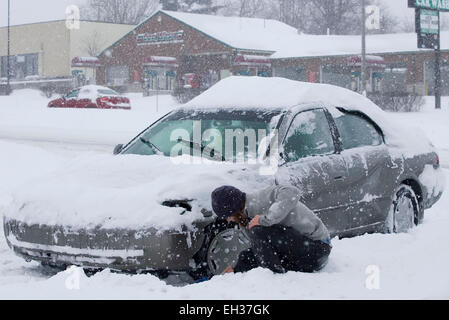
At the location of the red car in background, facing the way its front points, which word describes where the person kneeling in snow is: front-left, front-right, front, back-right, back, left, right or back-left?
back-left

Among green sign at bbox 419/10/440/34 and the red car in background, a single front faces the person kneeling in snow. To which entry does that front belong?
the green sign

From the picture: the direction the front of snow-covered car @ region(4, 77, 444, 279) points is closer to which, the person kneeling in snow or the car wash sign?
the person kneeling in snow

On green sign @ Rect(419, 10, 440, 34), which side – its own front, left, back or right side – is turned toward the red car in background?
right

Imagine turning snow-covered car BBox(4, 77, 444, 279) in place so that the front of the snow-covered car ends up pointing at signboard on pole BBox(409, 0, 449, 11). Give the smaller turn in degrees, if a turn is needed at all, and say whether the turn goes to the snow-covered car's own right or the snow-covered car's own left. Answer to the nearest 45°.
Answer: approximately 135° to the snow-covered car's own right

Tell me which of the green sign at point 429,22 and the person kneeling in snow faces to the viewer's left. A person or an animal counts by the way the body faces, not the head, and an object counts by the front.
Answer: the person kneeling in snow

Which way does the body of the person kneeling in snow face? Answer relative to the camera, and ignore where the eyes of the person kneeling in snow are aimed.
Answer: to the viewer's left

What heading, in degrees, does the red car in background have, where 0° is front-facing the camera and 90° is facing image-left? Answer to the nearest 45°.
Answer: approximately 135°
